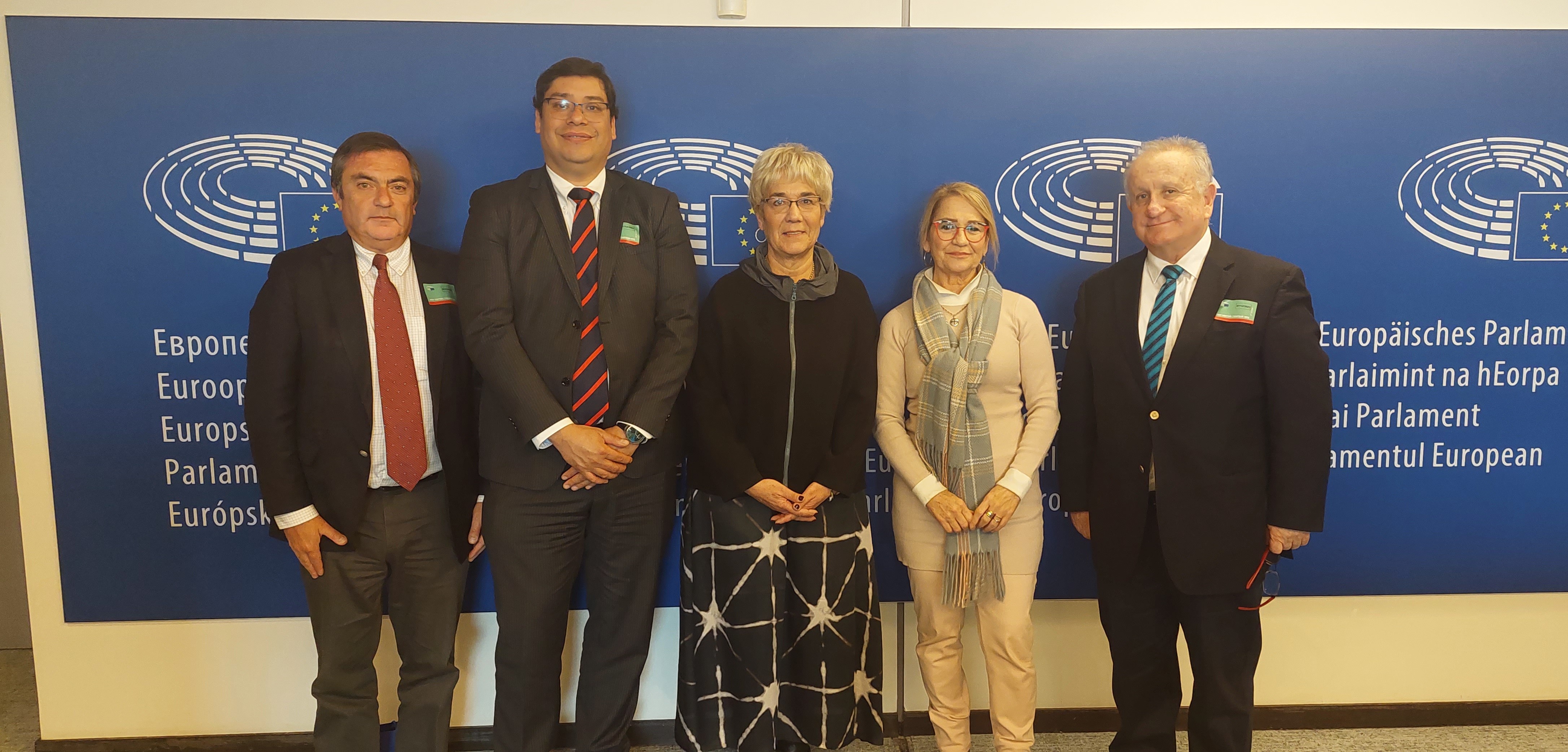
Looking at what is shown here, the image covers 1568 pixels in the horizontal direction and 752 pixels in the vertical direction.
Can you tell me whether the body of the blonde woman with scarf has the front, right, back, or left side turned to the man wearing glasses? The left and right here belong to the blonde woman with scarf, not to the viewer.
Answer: right

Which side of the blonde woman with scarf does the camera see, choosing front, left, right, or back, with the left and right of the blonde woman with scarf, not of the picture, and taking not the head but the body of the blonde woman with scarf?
front

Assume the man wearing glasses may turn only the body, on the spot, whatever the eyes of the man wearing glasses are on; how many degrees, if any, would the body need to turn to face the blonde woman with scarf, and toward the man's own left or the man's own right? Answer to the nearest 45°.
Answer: approximately 90° to the man's own left

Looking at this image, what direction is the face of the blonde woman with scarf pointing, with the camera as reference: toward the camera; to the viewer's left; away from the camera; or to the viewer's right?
toward the camera

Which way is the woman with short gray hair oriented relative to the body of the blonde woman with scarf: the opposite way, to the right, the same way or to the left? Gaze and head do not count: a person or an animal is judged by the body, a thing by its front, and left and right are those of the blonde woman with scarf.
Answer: the same way

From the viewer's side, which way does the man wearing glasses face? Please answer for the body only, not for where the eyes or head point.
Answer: toward the camera

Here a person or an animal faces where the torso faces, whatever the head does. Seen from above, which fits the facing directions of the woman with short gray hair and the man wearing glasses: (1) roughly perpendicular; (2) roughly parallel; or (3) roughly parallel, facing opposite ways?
roughly parallel

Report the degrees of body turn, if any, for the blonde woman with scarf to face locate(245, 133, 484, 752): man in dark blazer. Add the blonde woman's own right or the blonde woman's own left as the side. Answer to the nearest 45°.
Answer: approximately 90° to the blonde woman's own right

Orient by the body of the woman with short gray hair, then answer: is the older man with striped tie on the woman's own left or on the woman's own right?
on the woman's own left

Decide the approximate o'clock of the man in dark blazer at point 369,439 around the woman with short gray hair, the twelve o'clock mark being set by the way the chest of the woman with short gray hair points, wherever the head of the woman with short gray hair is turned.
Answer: The man in dark blazer is roughly at 3 o'clock from the woman with short gray hair.

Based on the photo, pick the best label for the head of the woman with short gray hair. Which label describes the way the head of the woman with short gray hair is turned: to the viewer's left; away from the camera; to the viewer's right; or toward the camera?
toward the camera
